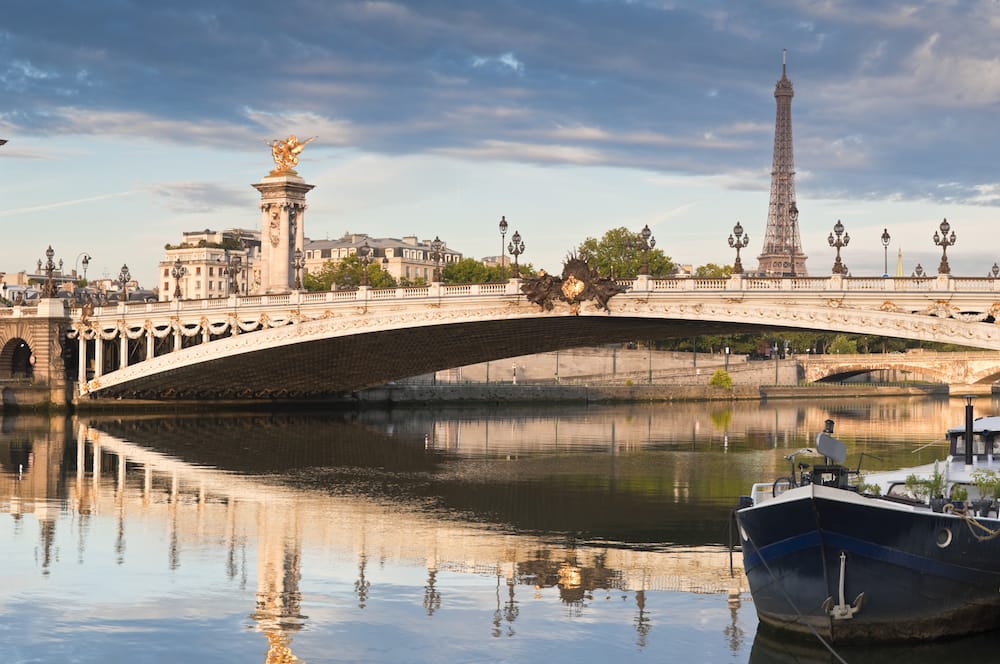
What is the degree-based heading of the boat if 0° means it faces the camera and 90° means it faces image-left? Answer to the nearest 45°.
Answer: approximately 45°

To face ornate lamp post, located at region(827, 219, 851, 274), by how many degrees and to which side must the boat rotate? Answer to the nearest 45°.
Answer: approximately 135° to its right
